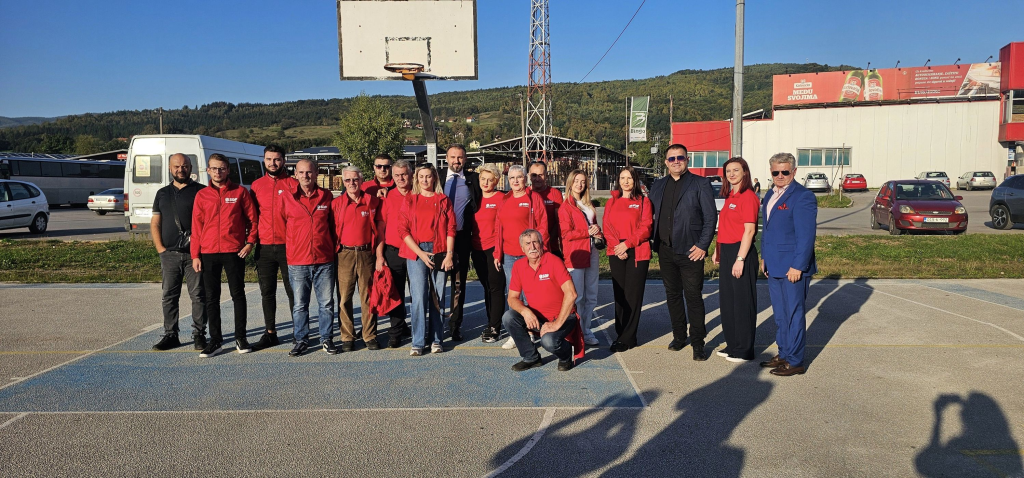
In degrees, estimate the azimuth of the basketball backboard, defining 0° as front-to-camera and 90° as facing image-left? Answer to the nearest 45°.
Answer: approximately 0°

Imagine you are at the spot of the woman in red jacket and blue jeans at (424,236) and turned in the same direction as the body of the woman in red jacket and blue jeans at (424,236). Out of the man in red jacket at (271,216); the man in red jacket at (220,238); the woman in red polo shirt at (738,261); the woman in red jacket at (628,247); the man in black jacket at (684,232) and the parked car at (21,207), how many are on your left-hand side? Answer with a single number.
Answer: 3

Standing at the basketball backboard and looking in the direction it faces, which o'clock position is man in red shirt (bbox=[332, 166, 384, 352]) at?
The man in red shirt is roughly at 12 o'clock from the basketball backboard.

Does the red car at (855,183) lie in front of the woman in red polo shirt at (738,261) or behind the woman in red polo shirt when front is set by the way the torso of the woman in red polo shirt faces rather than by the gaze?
behind

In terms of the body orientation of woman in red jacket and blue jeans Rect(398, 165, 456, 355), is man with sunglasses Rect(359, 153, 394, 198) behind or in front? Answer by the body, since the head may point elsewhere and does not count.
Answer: behind

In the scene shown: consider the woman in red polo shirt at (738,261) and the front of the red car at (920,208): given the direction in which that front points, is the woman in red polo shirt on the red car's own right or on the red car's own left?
on the red car's own right

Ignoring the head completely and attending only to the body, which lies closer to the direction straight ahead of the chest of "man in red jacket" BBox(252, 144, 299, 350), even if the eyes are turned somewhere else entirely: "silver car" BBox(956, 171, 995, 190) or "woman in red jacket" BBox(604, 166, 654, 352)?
the woman in red jacket

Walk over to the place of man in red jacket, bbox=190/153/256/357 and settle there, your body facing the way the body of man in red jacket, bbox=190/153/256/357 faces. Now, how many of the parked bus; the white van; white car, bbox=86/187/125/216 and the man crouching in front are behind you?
3

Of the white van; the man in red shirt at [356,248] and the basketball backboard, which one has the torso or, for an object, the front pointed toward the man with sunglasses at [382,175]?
the basketball backboard
